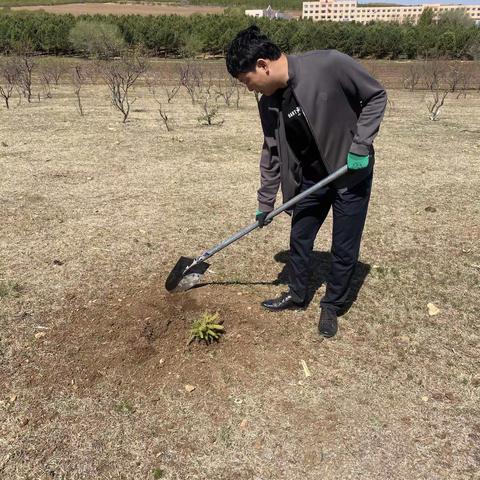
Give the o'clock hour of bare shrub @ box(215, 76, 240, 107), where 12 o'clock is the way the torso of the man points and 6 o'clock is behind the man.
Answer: The bare shrub is roughly at 4 o'clock from the man.

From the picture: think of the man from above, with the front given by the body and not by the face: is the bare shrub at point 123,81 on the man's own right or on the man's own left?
on the man's own right

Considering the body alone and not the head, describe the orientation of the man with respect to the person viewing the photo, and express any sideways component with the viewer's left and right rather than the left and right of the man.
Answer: facing the viewer and to the left of the viewer

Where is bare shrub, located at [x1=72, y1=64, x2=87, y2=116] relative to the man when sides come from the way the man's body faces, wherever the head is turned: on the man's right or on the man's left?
on the man's right

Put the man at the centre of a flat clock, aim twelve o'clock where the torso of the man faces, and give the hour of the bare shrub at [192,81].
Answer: The bare shrub is roughly at 4 o'clock from the man.
